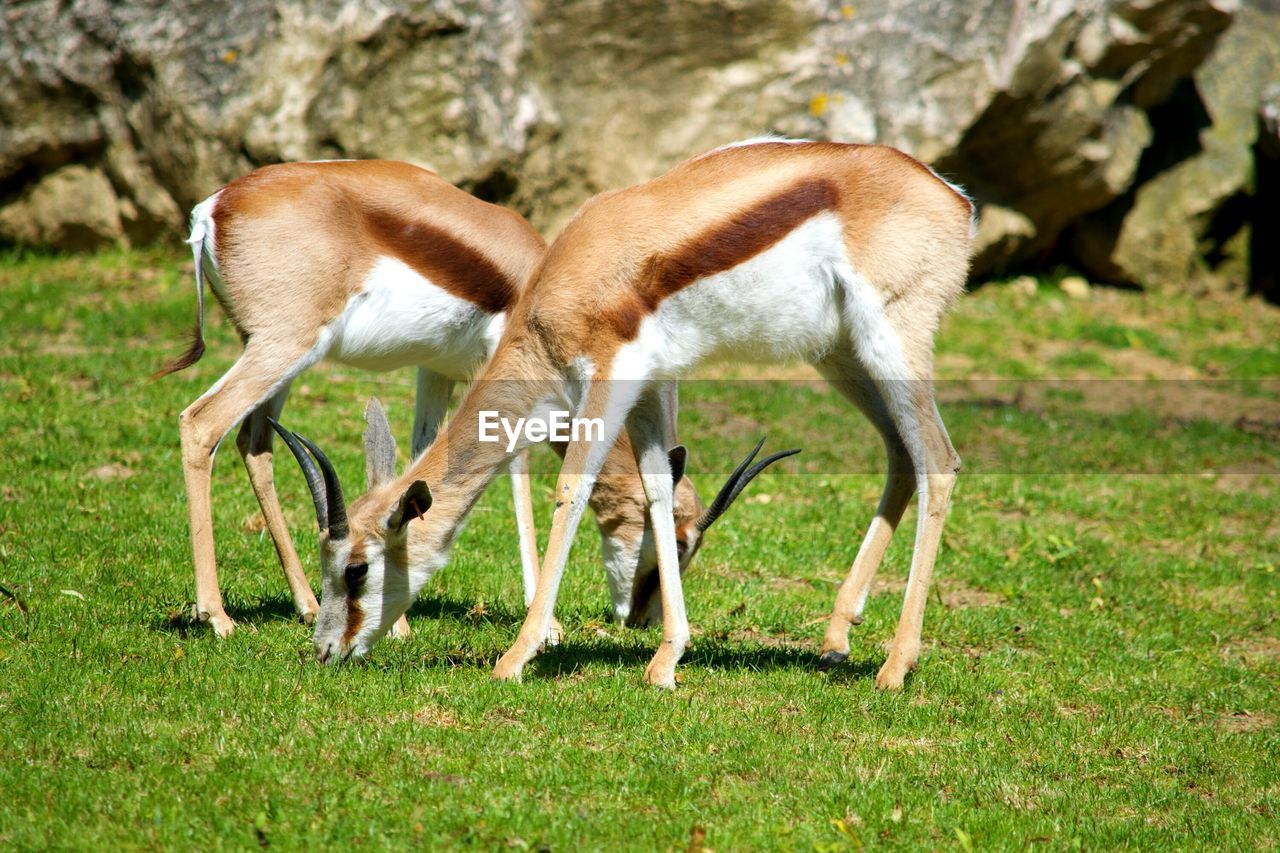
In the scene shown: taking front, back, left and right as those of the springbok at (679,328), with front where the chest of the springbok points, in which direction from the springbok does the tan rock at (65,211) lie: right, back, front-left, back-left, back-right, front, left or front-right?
front-right

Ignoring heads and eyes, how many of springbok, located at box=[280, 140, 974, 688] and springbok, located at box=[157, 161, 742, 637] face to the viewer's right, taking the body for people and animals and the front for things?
1

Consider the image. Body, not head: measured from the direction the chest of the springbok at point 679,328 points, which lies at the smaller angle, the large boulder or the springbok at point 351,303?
the springbok

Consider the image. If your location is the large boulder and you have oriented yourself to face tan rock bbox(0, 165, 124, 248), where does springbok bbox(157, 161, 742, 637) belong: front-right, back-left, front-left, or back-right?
front-left

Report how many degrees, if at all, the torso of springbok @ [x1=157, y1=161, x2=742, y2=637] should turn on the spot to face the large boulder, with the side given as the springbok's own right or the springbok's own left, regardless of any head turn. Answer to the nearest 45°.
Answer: approximately 45° to the springbok's own left

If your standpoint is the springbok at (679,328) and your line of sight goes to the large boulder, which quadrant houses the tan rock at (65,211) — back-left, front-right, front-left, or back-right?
front-left

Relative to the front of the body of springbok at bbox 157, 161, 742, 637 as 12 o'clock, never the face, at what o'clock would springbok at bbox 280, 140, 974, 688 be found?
springbok at bbox 280, 140, 974, 688 is roughly at 1 o'clock from springbok at bbox 157, 161, 742, 637.

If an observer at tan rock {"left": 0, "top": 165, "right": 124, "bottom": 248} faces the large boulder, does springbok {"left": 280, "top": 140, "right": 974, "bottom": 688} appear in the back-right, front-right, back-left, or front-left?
front-right

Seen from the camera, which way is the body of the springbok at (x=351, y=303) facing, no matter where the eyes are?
to the viewer's right

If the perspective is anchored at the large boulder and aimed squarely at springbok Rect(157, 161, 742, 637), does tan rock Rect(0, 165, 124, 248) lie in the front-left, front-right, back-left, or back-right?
front-right

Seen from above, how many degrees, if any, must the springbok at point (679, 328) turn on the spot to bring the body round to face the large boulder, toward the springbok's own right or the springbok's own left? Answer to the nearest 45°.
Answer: approximately 135° to the springbok's own right

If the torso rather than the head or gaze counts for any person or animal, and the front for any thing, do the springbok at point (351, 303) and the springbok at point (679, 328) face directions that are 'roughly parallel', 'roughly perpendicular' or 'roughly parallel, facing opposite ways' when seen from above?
roughly parallel, facing opposite ways

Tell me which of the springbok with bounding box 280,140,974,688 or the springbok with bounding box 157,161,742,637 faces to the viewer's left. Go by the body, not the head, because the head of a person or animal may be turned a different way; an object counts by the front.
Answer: the springbok with bounding box 280,140,974,688

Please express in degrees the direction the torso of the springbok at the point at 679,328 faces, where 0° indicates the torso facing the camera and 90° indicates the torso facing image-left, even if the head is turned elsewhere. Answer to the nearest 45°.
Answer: approximately 90°
